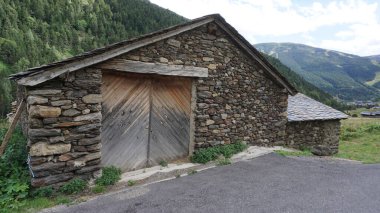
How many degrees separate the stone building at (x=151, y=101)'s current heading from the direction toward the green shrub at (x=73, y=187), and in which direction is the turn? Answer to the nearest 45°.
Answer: approximately 90° to its right

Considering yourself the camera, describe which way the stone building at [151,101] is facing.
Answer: facing the viewer and to the right of the viewer
